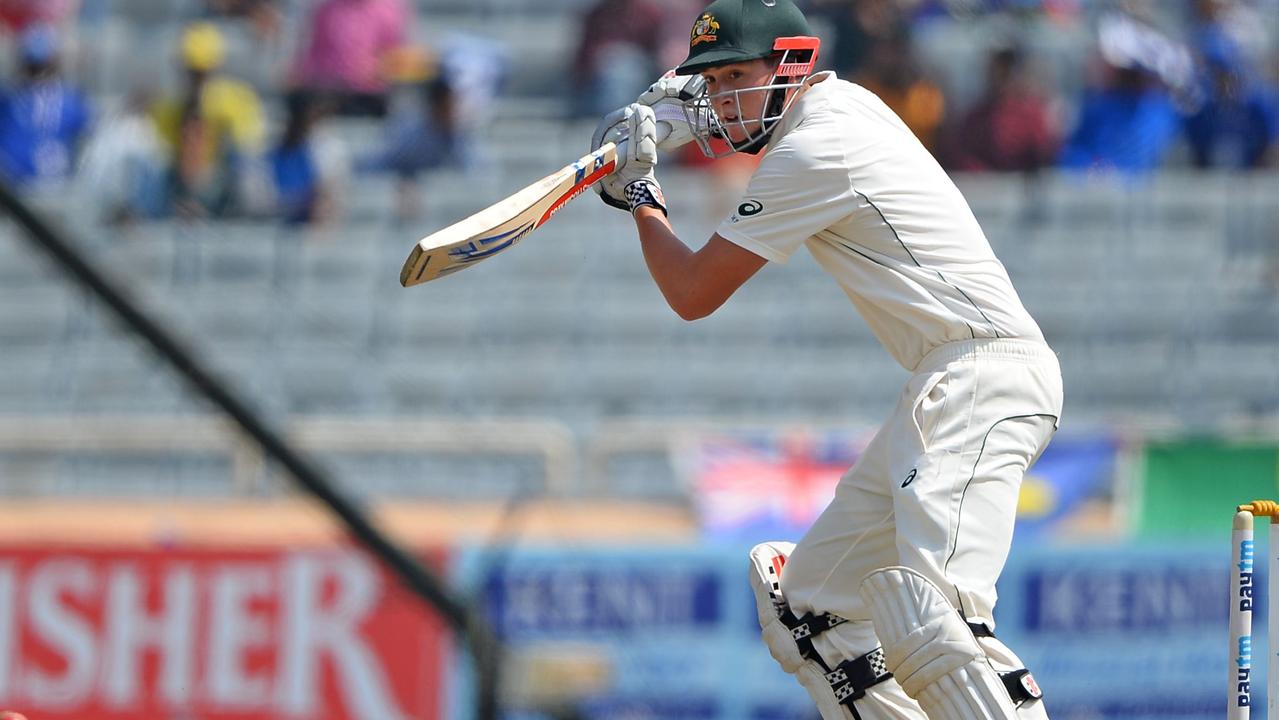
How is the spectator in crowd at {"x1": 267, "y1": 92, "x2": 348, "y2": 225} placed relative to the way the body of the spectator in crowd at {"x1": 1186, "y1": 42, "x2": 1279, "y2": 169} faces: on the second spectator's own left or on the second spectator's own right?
on the second spectator's own right

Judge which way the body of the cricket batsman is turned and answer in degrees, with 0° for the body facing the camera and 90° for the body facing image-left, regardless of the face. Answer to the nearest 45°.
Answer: approximately 90°

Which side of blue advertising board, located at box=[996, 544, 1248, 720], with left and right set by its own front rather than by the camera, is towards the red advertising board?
right

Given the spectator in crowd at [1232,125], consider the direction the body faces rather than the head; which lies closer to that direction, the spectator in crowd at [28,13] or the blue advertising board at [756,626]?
the blue advertising board

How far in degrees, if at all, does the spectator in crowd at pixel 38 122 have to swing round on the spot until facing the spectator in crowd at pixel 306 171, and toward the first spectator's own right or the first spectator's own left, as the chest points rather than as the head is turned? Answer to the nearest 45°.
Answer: approximately 45° to the first spectator's own left

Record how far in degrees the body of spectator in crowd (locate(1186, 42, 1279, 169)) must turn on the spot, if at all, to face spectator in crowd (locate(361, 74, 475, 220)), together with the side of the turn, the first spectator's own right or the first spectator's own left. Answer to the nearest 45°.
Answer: approximately 90° to the first spectator's own right

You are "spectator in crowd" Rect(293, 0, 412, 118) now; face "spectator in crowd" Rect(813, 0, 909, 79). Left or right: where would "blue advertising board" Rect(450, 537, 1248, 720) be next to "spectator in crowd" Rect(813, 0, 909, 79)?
right

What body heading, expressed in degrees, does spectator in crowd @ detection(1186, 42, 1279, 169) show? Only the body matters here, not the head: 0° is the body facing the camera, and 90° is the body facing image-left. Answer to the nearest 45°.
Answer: approximately 0°
